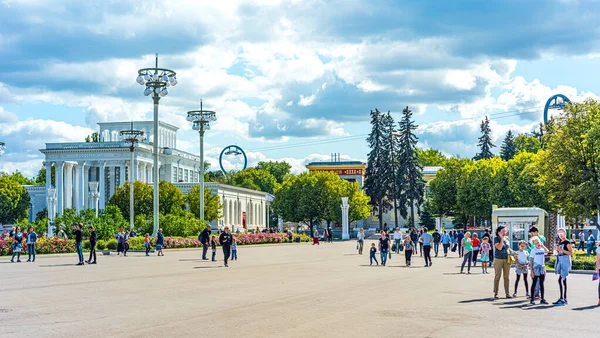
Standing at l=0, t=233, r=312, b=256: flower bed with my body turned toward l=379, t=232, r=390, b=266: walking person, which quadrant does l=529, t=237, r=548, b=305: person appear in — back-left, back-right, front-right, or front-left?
front-right

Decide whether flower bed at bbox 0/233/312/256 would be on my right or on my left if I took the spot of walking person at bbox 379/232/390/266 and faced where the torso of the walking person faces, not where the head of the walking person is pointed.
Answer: on my right

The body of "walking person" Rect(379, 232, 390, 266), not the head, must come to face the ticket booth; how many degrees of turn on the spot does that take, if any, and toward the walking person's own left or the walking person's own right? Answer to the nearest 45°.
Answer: approximately 135° to the walking person's own left

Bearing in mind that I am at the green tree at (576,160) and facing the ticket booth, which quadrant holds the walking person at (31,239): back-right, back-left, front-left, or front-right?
front-right

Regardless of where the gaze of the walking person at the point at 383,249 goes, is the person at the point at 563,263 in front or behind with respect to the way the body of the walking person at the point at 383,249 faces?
in front

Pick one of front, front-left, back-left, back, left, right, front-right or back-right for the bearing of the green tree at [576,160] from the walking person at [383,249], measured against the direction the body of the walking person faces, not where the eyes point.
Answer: back-left

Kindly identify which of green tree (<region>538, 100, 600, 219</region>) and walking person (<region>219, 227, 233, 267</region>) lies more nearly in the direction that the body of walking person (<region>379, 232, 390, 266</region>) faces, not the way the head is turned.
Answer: the walking person

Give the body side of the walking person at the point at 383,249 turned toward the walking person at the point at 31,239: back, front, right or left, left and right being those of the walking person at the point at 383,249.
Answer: right

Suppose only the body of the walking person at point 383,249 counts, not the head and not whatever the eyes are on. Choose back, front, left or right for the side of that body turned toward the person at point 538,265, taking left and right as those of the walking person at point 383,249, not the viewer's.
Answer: front

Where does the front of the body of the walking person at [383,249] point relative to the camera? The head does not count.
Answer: toward the camera
